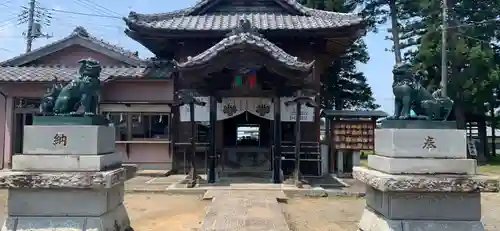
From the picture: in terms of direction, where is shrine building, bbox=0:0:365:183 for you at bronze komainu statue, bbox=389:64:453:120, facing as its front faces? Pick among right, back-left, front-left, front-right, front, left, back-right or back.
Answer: front-right

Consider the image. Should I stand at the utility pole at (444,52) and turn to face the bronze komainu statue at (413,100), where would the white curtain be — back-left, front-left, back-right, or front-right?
front-right

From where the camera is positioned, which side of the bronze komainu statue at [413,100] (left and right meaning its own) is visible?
left

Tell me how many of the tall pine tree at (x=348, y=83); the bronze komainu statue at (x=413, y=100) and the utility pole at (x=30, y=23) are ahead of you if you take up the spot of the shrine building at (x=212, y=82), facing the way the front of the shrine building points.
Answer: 1

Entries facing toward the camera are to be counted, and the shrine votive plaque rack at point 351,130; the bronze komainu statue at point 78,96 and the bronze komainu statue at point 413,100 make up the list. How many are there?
1

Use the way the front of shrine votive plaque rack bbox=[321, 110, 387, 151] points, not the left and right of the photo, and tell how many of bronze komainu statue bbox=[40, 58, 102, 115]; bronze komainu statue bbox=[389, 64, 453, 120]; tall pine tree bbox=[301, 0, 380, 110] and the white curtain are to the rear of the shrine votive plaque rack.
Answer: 1

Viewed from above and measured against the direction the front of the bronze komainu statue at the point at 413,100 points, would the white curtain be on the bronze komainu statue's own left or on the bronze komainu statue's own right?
on the bronze komainu statue's own right

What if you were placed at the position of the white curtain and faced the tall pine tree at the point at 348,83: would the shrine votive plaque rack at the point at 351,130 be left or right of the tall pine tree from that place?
right

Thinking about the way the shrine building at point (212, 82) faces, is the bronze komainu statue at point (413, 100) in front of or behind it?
in front

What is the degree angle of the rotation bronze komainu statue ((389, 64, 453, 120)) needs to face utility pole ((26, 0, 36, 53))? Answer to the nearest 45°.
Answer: approximately 45° to its right

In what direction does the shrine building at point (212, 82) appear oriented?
toward the camera

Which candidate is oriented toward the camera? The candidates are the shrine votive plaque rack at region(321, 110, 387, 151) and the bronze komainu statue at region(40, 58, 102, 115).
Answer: the shrine votive plaque rack

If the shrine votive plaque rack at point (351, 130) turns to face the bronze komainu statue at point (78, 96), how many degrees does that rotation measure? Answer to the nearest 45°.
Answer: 0° — it already faces it

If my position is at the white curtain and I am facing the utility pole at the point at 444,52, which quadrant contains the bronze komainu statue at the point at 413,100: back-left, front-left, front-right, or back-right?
back-right

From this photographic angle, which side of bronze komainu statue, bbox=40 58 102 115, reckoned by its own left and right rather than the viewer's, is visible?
right

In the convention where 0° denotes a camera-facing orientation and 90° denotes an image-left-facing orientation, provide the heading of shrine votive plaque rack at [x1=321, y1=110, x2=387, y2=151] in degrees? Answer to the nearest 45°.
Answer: approximately 0°

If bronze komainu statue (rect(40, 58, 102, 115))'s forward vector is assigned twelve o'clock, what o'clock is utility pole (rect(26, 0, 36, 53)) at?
The utility pole is roughly at 9 o'clock from the bronze komainu statue.
